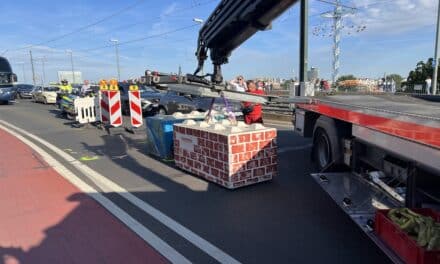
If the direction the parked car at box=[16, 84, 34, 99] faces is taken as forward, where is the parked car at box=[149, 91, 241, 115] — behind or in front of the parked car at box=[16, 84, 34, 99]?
in front

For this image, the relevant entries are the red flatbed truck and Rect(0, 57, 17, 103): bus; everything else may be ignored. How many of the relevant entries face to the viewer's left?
0

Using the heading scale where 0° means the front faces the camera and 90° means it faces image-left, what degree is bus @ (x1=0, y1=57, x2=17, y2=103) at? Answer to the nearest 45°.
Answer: approximately 315°

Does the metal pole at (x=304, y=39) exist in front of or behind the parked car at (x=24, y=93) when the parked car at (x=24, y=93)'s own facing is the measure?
in front

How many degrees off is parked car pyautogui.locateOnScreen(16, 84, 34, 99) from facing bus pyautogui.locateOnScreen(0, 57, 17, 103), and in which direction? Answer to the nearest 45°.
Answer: approximately 45° to its right
